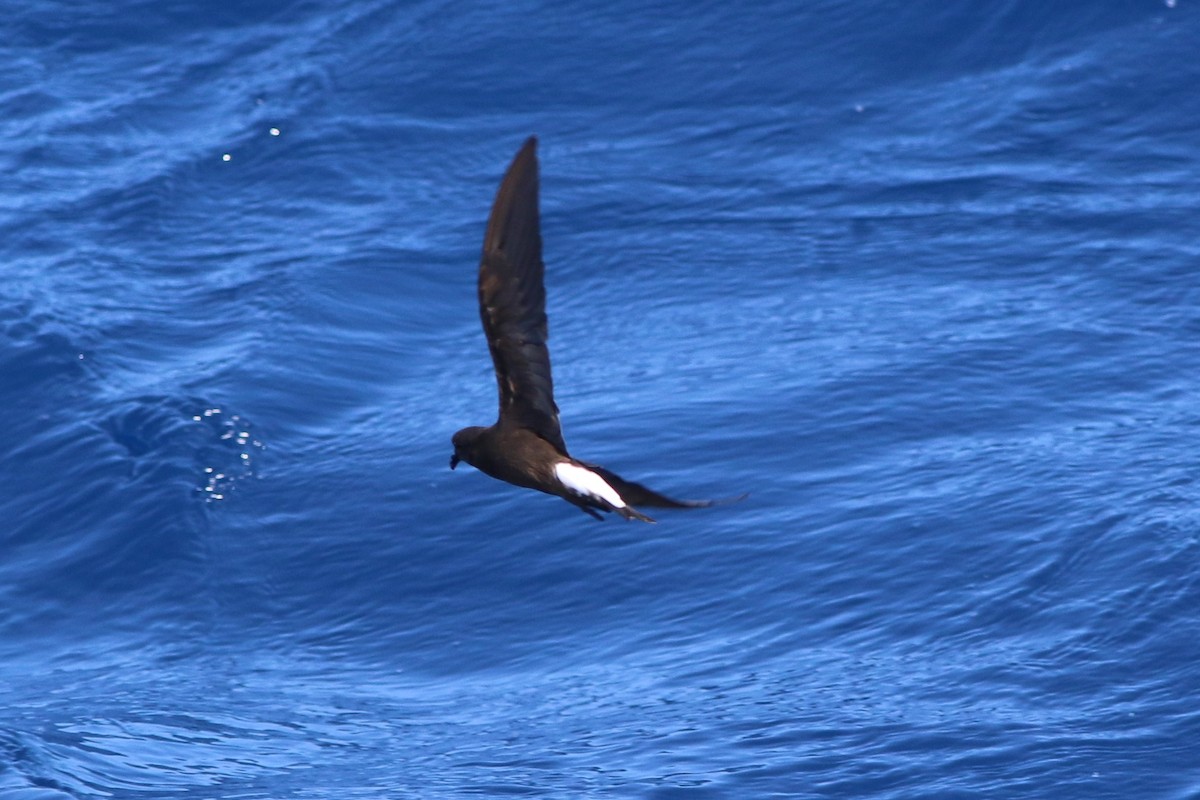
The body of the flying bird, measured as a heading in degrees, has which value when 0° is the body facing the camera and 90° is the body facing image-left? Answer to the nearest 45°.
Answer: approximately 90°
